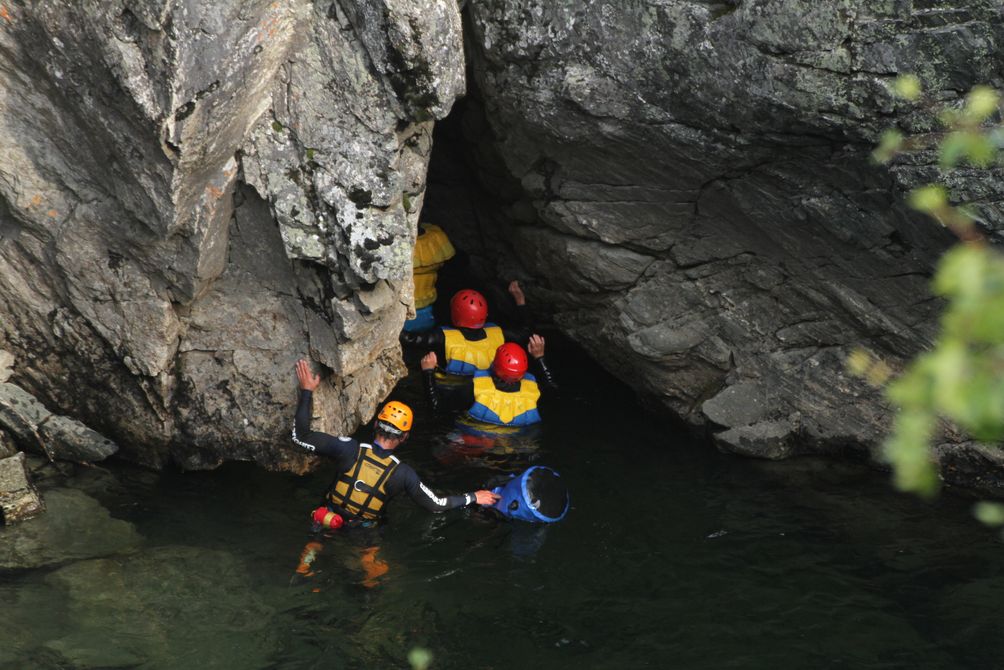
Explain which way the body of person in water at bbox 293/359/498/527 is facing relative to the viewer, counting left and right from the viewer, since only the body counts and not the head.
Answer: facing away from the viewer

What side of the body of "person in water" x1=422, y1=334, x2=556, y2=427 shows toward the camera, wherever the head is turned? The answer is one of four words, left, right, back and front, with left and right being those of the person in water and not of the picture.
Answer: back

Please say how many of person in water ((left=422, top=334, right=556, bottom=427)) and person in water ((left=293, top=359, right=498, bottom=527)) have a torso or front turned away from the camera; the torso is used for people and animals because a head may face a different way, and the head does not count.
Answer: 2

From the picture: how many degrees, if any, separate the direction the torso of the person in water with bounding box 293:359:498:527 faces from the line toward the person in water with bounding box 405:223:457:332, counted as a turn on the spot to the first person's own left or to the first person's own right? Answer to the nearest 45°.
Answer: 0° — they already face them

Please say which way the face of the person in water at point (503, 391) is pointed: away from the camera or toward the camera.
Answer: away from the camera

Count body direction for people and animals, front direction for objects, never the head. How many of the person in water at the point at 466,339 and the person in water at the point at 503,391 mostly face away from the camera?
2

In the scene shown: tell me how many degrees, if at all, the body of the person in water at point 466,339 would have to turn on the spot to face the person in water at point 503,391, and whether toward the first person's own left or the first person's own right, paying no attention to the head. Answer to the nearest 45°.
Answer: approximately 135° to the first person's own right

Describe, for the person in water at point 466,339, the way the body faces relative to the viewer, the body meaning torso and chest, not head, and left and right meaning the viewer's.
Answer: facing away from the viewer
